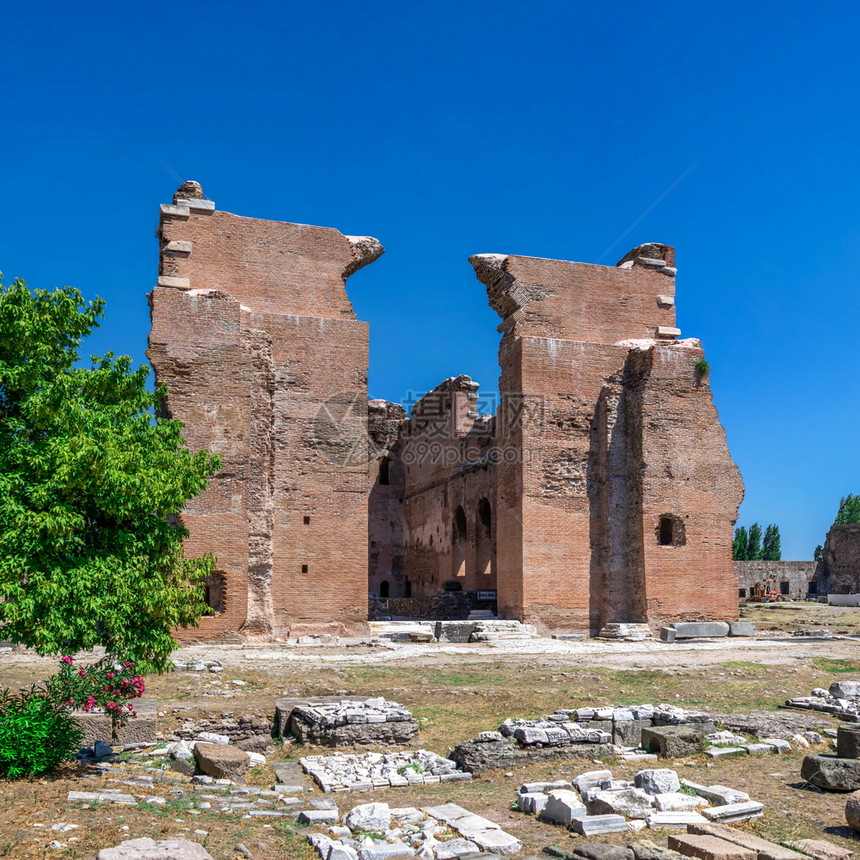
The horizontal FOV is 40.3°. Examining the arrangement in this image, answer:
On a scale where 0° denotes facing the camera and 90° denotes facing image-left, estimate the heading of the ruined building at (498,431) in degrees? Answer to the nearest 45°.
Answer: approximately 0°

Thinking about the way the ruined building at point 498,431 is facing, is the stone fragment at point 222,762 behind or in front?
in front

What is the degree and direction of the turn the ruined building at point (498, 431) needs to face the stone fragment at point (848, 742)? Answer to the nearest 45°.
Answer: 0° — it already faces it

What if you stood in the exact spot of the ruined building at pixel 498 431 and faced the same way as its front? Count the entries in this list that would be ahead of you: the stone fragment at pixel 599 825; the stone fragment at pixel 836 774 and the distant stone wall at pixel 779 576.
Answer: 2

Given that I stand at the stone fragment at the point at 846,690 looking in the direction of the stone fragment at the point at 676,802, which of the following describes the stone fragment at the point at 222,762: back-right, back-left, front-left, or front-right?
front-right

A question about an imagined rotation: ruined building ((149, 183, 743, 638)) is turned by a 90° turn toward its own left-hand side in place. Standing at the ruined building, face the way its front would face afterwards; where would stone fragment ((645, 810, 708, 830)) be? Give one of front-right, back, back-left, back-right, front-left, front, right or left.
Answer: right

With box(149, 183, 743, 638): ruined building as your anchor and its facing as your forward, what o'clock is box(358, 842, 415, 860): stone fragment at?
The stone fragment is roughly at 12 o'clock from the ruined building.

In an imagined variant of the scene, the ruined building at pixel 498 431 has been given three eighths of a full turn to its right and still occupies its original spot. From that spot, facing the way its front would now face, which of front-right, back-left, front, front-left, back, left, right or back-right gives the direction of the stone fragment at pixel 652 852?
back-left

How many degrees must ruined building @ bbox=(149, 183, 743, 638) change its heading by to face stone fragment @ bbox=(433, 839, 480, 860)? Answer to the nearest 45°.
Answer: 0° — it already faces it

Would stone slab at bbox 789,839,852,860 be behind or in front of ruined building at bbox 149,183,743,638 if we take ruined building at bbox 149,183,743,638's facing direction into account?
in front

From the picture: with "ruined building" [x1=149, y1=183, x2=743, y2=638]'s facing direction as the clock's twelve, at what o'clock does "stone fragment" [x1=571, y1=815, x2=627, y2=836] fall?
The stone fragment is roughly at 12 o'clock from the ruined building.

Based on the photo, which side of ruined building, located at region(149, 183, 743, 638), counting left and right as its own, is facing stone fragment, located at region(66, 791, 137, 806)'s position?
front

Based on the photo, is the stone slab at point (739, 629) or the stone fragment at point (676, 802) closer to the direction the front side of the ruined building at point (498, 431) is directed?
the stone fragment

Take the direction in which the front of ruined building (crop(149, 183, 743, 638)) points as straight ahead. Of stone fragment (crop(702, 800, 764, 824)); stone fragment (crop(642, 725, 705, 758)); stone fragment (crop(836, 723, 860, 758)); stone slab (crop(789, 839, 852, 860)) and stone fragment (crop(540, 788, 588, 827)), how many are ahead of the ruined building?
5

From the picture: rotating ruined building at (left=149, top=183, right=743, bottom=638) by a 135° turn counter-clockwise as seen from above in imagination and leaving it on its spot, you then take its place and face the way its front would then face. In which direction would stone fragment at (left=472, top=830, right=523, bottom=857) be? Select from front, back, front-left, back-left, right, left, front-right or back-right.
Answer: back-right

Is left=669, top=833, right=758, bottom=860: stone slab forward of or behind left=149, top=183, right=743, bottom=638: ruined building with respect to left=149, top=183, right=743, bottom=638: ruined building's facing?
forward

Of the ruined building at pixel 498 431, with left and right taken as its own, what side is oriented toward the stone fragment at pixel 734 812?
front

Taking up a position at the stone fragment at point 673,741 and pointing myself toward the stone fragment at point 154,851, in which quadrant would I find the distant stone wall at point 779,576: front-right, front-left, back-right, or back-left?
back-right
